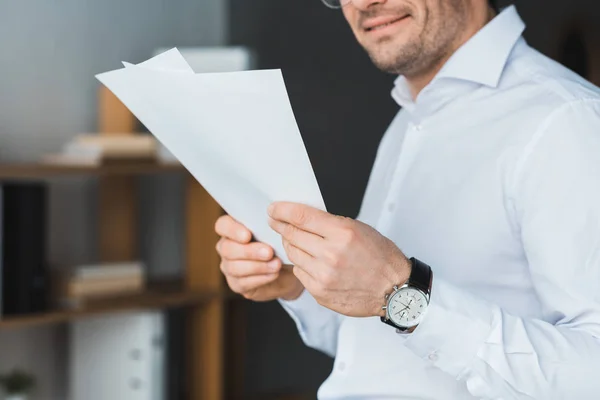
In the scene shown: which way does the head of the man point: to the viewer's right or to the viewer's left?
to the viewer's left

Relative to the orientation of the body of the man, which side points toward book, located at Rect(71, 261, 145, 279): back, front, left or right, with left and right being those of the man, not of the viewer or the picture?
right

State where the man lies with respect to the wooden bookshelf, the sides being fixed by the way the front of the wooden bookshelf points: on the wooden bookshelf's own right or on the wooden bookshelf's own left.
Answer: on the wooden bookshelf's own left

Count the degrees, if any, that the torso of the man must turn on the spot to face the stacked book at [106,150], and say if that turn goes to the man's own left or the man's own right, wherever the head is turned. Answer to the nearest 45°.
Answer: approximately 90° to the man's own right

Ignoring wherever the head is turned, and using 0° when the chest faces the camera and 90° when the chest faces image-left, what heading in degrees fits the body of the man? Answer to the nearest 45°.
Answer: approximately 45°

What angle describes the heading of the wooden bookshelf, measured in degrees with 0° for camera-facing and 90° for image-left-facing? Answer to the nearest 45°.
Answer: approximately 45°
